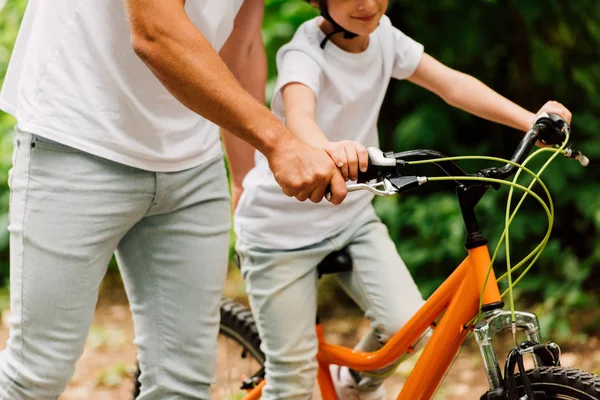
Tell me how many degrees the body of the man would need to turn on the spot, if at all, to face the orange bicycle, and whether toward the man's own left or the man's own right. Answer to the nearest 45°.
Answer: approximately 45° to the man's own left

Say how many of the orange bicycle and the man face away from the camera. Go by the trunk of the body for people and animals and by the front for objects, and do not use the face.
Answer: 0

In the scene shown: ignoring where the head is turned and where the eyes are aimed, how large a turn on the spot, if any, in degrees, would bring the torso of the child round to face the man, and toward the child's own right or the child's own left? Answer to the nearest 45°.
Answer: approximately 90° to the child's own right

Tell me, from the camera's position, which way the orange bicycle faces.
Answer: facing the viewer and to the right of the viewer

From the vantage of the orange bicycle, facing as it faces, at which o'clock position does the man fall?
The man is roughly at 4 o'clock from the orange bicycle.

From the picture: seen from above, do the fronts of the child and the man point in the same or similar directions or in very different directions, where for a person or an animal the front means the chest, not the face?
same or similar directions

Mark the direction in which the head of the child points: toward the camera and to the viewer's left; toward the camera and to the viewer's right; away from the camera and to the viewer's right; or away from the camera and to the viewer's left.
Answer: toward the camera and to the viewer's right
